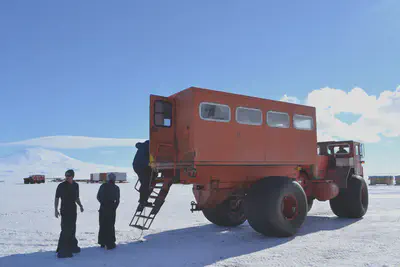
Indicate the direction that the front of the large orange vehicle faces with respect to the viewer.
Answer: facing away from the viewer and to the right of the viewer

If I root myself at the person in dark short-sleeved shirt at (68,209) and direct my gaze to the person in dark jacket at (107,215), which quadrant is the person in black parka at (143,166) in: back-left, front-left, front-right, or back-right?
front-left

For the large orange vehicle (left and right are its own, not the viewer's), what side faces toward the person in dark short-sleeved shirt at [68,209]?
back

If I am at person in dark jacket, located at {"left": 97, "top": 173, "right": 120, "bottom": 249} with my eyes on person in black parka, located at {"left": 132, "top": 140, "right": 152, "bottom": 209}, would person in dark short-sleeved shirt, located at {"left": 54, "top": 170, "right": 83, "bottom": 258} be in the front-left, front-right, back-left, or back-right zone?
back-left
